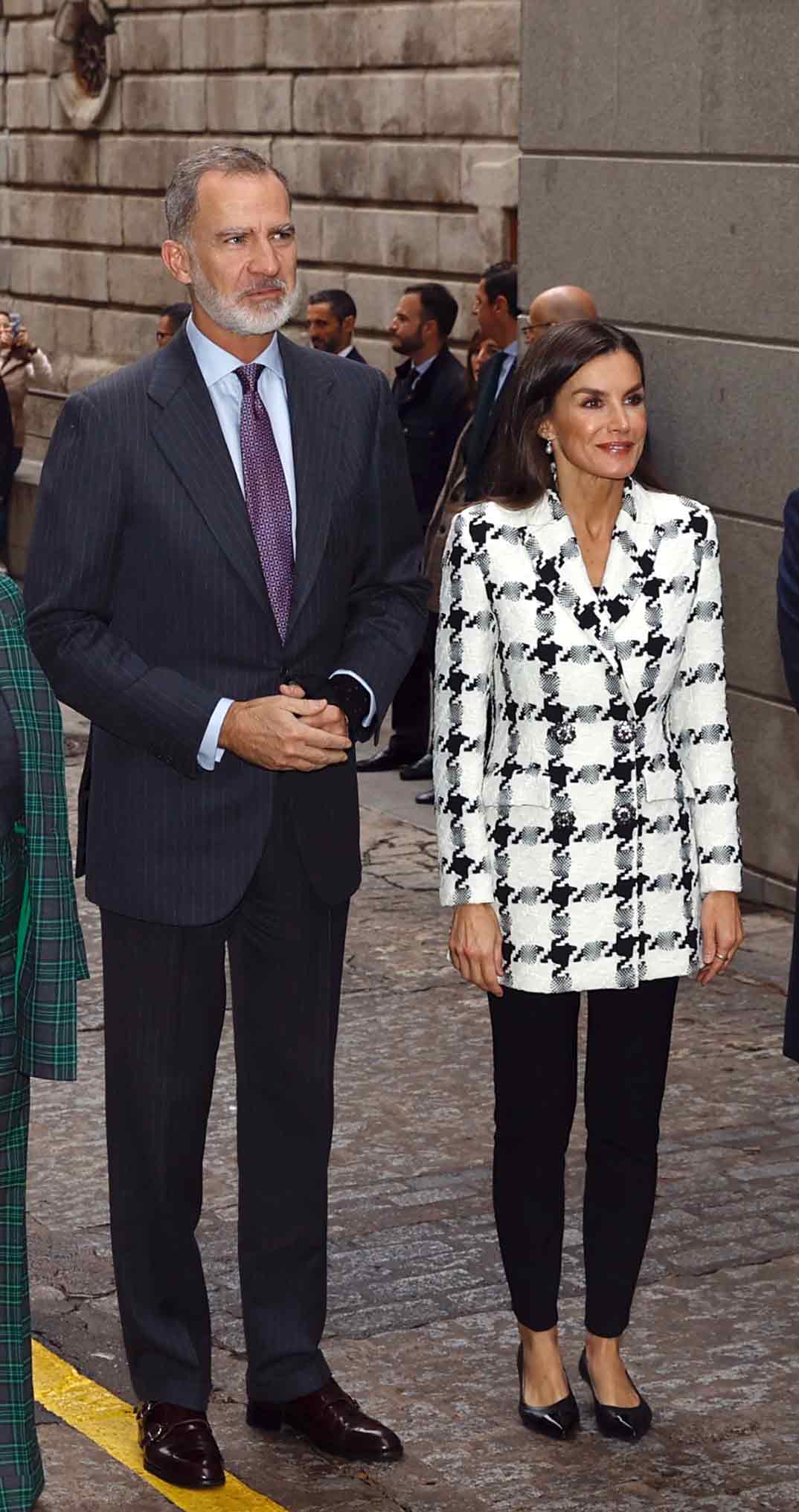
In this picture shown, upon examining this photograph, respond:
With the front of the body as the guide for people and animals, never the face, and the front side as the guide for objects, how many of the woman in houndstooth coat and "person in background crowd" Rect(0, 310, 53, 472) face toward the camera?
2

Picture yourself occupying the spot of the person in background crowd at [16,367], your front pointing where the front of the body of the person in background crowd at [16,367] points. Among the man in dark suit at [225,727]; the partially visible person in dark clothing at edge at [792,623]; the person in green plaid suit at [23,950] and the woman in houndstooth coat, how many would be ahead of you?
4

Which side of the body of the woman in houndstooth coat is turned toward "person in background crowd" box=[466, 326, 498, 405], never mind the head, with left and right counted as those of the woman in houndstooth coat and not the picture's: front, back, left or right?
back

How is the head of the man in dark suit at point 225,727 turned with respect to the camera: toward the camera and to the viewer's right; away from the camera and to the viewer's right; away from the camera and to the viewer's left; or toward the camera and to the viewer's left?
toward the camera and to the viewer's right

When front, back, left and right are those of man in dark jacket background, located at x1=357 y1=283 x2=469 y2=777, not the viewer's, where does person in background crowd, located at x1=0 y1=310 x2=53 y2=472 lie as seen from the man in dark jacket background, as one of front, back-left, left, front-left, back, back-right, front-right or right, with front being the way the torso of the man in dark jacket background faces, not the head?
right

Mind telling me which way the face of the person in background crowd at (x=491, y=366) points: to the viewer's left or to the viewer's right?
to the viewer's left

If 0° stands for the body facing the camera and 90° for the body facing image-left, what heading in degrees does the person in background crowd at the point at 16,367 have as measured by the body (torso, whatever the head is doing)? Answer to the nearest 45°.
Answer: approximately 0°

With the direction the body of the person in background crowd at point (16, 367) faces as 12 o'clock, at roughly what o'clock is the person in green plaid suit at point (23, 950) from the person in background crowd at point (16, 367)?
the person in green plaid suit at point (23, 950) is roughly at 12 o'clock from the person in background crowd at point (16, 367).

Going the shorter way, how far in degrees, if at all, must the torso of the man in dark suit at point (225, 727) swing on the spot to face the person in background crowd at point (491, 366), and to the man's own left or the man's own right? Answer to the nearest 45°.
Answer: approximately 135° to the man's own left
